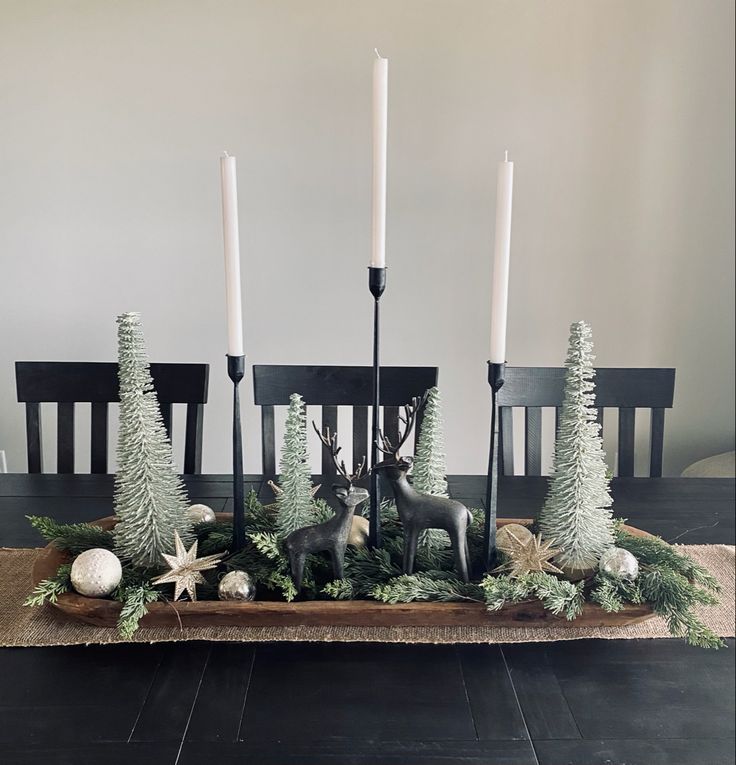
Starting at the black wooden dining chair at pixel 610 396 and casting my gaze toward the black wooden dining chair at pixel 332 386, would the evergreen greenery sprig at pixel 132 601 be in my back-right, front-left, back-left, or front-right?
front-left

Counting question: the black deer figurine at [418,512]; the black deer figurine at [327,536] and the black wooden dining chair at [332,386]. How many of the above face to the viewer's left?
1

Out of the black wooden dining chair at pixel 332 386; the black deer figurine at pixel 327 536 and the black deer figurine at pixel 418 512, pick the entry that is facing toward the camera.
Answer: the black wooden dining chair

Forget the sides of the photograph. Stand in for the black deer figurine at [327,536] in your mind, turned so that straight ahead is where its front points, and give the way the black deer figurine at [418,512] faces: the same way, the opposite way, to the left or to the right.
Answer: the opposite way

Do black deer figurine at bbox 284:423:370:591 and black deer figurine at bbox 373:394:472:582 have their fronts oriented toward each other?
yes

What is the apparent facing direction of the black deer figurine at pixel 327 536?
to the viewer's right

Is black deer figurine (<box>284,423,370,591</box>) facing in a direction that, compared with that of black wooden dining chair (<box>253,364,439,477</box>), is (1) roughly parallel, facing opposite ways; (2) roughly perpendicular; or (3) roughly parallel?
roughly perpendicular

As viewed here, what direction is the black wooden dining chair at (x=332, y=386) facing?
toward the camera

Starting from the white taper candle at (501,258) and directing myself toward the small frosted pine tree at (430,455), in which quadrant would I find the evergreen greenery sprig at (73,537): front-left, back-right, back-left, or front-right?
front-left

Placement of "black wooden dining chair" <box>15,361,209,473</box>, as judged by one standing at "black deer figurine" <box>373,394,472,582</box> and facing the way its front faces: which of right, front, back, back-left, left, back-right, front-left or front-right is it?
front-right

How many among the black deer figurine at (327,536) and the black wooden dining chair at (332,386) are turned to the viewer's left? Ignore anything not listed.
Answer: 0

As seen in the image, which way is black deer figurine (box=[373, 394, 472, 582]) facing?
to the viewer's left
